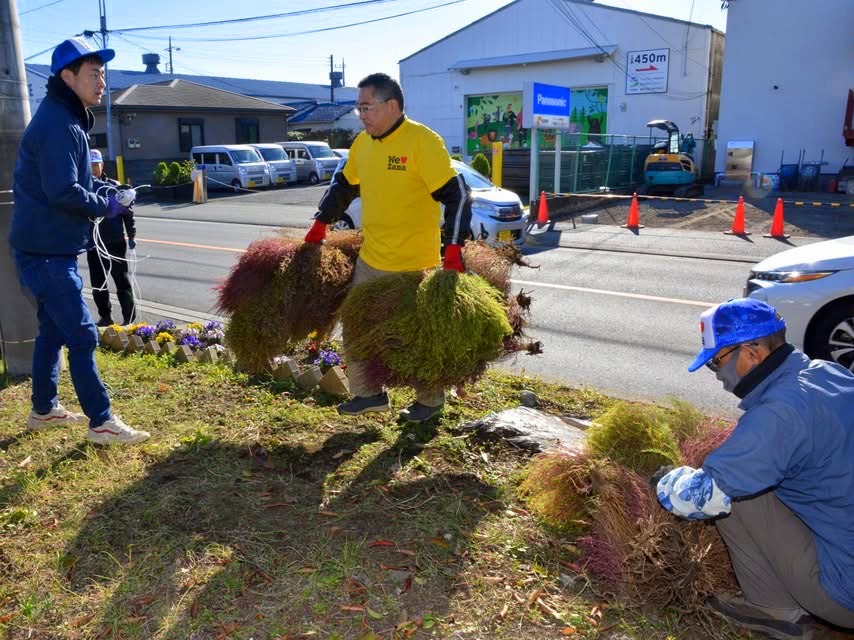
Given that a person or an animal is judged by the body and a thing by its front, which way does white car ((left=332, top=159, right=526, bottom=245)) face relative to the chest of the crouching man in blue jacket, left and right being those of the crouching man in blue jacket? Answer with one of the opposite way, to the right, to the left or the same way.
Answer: the opposite way

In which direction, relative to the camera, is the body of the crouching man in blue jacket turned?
to the viewer's left

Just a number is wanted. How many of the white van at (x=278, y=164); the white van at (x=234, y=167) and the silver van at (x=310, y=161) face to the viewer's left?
0

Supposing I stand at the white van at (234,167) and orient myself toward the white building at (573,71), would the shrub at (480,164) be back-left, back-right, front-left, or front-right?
front-right

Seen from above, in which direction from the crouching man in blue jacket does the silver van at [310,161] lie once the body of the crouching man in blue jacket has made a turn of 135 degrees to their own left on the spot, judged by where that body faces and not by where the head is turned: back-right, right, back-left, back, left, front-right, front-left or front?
back

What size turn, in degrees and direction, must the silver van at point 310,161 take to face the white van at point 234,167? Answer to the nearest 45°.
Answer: approximately 90° to its right

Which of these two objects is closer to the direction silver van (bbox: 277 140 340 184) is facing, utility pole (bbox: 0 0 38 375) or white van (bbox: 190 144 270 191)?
the utility pole

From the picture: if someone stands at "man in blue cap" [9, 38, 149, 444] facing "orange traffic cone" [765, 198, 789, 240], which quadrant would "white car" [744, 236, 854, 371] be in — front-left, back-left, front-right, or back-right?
front-right

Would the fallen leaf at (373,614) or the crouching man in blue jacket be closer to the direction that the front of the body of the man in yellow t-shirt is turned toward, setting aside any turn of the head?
the fallen leaf

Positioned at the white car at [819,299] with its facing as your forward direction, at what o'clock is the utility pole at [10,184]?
The utility pole is roughly at 11 o'clock from the white car.

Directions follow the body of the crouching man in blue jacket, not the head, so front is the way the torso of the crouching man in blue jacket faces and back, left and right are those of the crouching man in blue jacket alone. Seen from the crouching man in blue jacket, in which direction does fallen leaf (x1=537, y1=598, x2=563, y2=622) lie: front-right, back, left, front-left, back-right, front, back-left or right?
front

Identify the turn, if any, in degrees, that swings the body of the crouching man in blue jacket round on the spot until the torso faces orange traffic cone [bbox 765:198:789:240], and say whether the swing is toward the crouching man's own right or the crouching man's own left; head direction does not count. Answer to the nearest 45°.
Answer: approximately 90° to the crouching man's own right

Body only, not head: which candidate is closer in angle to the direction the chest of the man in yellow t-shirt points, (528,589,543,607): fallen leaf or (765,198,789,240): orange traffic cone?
the fallen leaf
